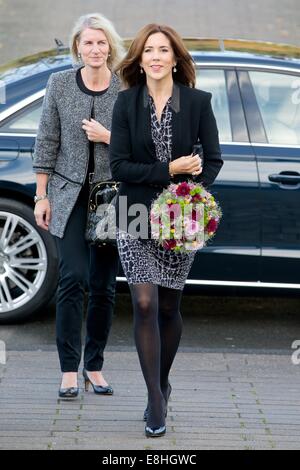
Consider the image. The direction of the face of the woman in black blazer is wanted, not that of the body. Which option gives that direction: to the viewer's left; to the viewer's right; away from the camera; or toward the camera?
toward the camera

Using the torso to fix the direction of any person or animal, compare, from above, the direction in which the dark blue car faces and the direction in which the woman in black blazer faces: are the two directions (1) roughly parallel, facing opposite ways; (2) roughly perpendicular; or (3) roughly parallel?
roughly perpendicular

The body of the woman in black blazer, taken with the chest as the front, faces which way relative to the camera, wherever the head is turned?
toward the camera

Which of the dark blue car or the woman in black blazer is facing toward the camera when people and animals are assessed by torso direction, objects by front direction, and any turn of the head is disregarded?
the woman in black blazer

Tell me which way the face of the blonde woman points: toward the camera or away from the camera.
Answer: toward the camera

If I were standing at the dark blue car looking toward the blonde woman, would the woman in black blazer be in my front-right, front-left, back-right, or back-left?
front-left

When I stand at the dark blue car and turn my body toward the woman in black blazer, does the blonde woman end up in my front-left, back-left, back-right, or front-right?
front-right
